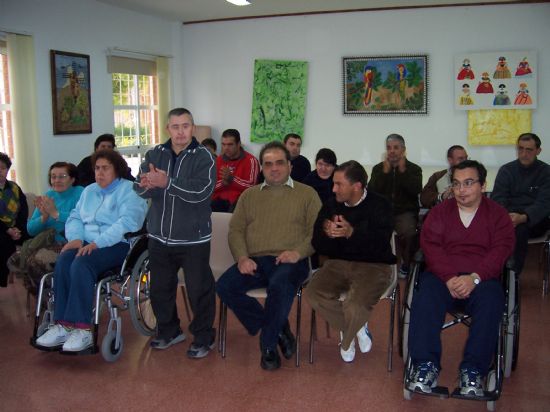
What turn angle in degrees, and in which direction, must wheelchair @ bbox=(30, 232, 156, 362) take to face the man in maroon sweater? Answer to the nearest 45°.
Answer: approximately 90° to its left

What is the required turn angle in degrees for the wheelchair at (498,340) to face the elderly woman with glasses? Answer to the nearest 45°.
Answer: approximately 90° to its right

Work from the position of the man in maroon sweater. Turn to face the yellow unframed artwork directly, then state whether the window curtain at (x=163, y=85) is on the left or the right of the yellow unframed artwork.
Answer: left

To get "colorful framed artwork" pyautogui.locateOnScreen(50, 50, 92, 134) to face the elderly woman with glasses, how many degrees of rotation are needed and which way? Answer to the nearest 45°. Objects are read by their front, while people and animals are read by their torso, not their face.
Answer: approximately 45° to its right

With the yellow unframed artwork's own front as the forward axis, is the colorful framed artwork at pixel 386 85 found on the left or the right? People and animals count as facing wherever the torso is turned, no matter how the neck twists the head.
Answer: on its right

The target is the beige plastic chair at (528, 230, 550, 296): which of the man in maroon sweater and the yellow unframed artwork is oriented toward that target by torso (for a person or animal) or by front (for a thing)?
the yellow unframed artwork

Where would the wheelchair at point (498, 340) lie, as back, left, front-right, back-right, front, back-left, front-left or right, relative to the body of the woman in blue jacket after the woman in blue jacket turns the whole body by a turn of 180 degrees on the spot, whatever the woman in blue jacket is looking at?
right

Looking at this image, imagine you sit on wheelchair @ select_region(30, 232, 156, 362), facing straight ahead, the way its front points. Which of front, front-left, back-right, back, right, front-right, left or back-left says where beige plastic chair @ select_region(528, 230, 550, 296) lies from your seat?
back-left

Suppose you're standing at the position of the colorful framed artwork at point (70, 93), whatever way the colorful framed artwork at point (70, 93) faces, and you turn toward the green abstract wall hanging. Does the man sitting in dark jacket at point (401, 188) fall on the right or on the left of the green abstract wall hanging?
right

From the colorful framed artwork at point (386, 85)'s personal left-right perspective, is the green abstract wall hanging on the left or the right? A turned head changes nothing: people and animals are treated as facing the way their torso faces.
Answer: on its right
